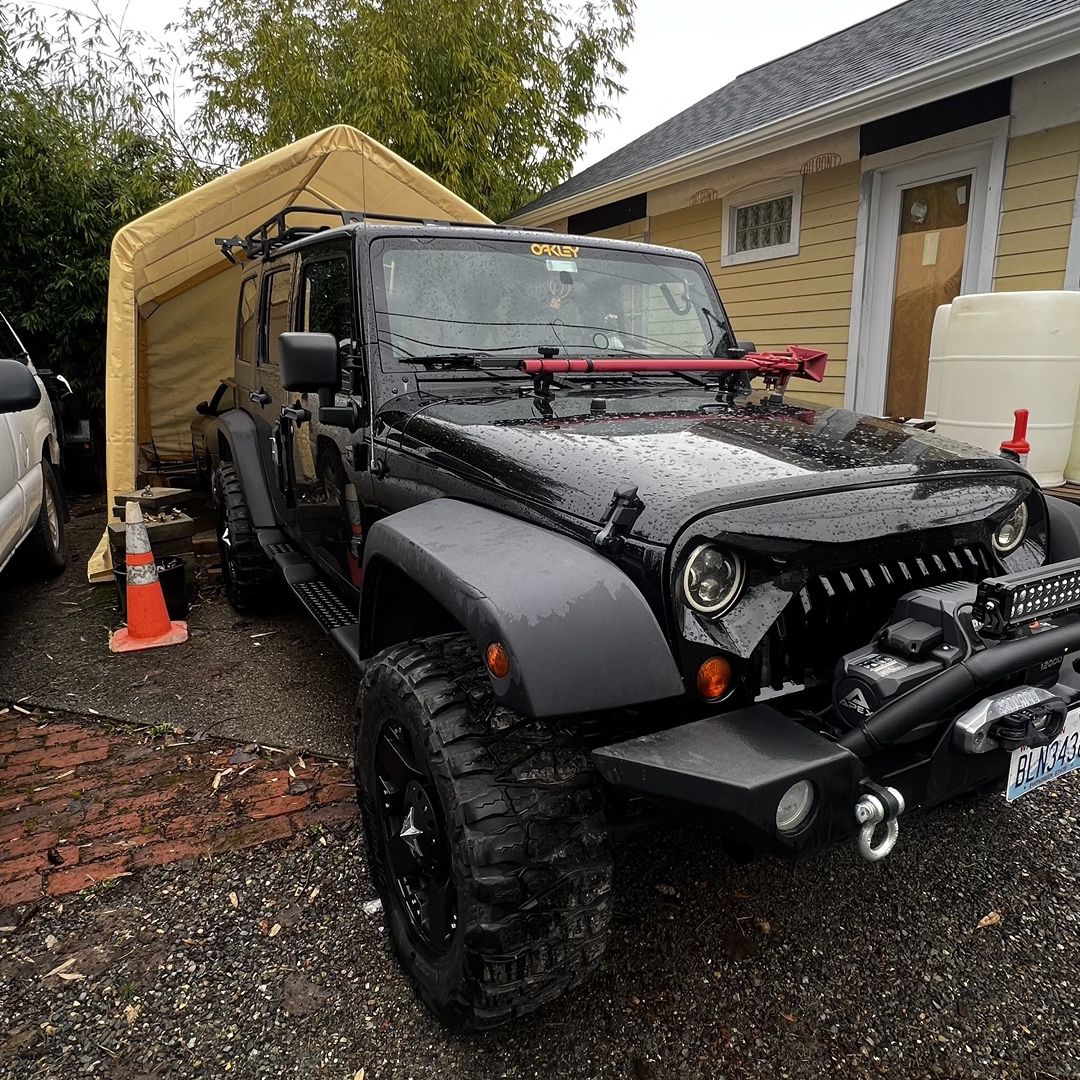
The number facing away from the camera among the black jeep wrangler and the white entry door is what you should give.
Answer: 0

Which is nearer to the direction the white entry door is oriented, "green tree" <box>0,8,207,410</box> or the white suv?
the white suv

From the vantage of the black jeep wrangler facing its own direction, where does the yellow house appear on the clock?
The yellow house is roughly at 8 o'clock from the black jeep wrangler.

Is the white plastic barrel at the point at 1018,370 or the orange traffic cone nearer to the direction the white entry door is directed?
the orange traffic cone

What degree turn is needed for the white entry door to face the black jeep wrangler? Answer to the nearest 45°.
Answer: approximately 45° to its left

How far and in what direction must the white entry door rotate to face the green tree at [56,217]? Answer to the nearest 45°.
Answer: approximately 45° to its right

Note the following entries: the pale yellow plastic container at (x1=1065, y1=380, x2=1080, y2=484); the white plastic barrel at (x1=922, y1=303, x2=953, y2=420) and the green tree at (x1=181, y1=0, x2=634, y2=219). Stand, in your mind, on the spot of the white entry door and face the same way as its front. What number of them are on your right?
1

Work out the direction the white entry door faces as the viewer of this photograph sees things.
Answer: facing the viewer and to the left of the viewer

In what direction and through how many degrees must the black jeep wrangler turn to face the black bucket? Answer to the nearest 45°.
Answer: approximately 180°

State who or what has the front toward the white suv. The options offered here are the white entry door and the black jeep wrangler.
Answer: the white entry door

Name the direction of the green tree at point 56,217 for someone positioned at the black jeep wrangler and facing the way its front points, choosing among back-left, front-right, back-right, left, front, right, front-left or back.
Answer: back

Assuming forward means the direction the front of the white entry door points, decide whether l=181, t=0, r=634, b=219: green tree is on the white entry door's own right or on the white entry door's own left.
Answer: on the white entry door's own right

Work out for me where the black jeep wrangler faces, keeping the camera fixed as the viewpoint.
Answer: facing the viewer and to the right of the viewer

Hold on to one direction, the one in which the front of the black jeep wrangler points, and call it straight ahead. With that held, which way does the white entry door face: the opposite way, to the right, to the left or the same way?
to the right

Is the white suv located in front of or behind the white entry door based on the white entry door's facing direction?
in front
